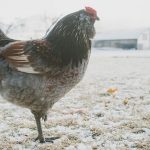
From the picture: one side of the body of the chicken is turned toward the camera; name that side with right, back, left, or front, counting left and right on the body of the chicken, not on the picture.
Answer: right
